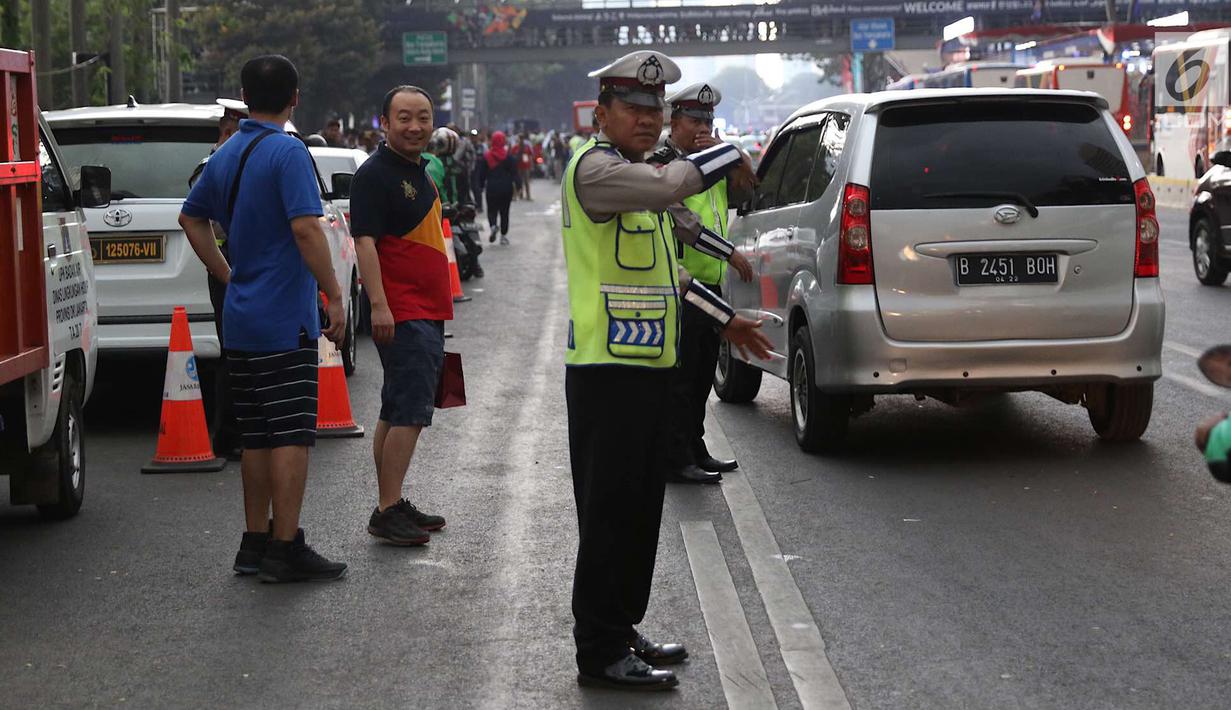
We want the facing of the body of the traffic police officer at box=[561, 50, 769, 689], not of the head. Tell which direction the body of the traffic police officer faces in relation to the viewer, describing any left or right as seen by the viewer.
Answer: facing the viewer and to the right of the viewer

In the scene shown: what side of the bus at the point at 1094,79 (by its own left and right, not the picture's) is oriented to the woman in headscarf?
back

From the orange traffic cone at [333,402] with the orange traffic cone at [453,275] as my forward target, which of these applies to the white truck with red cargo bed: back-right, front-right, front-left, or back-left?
back-left

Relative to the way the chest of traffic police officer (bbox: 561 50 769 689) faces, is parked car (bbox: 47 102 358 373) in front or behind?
behind

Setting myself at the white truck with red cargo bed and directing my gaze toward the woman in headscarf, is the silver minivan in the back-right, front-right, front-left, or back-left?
front-right

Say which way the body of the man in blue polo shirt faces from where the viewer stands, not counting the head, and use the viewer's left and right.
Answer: facing away from the viewer and to the right of the viewer

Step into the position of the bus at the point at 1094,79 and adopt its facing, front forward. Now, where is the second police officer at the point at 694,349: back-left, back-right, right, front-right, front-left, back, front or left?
back

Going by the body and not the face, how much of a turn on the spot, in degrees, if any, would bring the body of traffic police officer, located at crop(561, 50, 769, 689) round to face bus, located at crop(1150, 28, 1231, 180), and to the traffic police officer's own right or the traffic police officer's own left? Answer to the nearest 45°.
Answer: approximately 135° to the traffic police officer's own left

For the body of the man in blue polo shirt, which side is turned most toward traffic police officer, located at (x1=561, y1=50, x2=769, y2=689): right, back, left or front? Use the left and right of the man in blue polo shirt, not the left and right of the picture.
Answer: right

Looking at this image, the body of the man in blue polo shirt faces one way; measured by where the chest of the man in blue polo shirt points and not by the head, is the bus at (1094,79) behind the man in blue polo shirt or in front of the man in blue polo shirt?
in front

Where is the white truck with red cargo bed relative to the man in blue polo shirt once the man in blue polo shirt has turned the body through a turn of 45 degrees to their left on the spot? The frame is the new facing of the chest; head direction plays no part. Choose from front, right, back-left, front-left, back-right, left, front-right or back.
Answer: front-left

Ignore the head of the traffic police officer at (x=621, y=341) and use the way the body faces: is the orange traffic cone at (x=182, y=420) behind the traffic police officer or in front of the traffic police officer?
behind

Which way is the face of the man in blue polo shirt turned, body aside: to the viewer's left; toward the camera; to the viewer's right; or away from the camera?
away from the camera

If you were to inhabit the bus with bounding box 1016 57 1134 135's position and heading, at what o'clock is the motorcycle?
The motorcycle is roughly at 7 o'clock from the bus.
